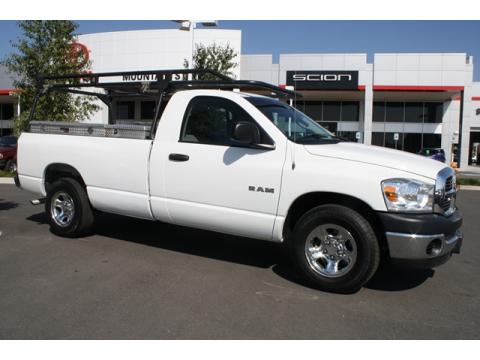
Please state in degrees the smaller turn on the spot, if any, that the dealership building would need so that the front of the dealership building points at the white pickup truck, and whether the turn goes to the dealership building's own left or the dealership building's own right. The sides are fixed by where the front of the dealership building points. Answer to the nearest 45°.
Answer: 0° — it already faces it

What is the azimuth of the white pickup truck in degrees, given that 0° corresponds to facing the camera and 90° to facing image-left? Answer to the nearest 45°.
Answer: approximately 315°

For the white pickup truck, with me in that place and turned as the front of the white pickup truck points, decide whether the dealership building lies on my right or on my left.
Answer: on my left

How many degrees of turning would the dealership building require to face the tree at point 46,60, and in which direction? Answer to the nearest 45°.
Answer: approximately 45° to its right

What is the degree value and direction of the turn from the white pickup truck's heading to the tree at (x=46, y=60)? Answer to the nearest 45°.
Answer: approximately 180°
